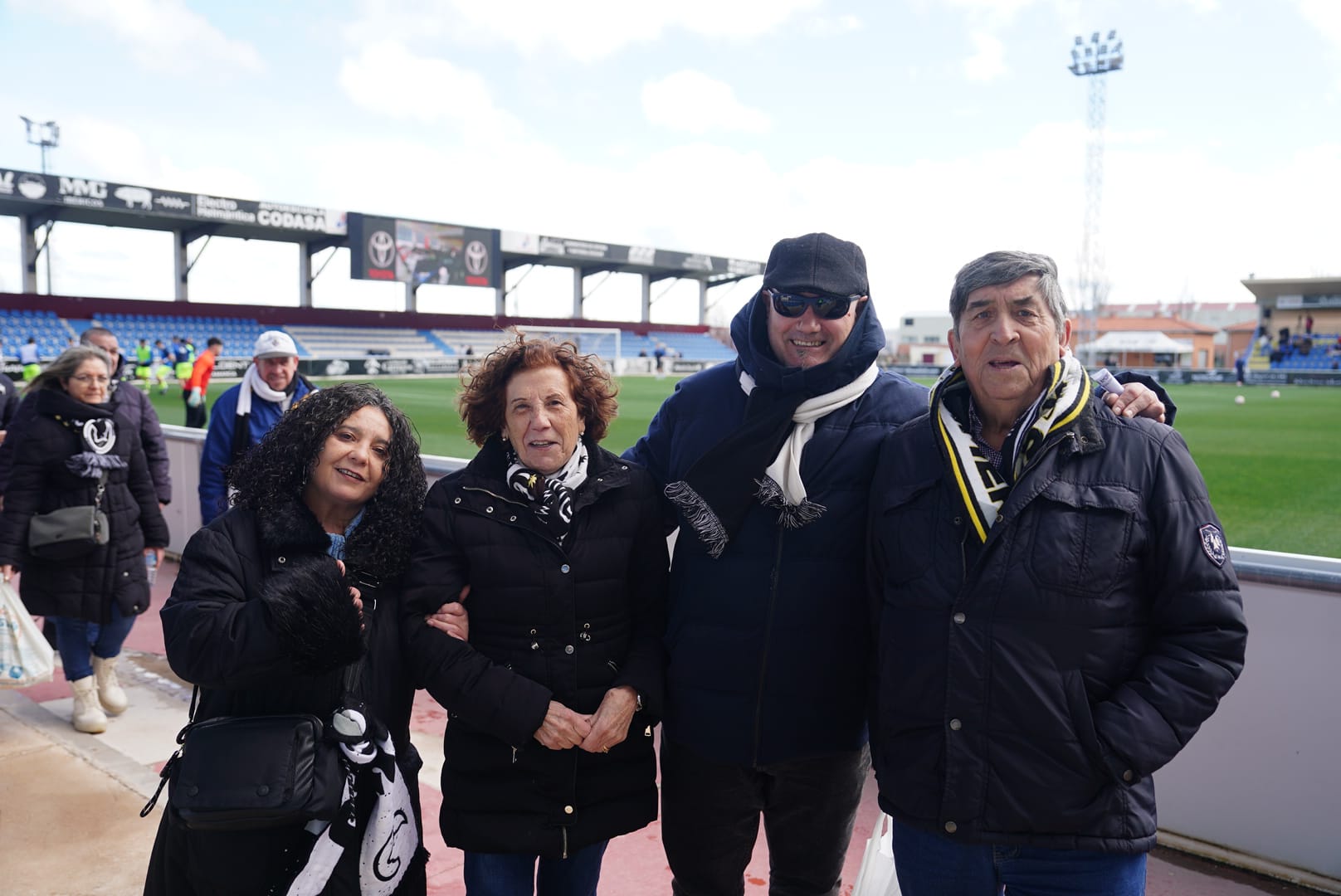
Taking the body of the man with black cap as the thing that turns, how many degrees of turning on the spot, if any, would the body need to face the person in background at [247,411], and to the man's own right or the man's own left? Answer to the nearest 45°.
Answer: approximately 135° to the man's own right

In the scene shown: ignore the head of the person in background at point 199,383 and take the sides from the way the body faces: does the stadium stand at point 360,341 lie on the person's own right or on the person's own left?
on the person's own left

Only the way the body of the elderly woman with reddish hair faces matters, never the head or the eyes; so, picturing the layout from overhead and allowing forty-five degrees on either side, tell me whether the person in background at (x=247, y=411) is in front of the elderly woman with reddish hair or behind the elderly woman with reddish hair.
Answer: behind

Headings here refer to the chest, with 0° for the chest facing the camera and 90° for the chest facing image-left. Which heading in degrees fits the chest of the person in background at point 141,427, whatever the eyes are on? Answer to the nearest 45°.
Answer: approximately 0°

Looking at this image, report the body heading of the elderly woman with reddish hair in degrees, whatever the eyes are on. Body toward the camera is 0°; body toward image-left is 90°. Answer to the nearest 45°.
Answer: approximately 0°
